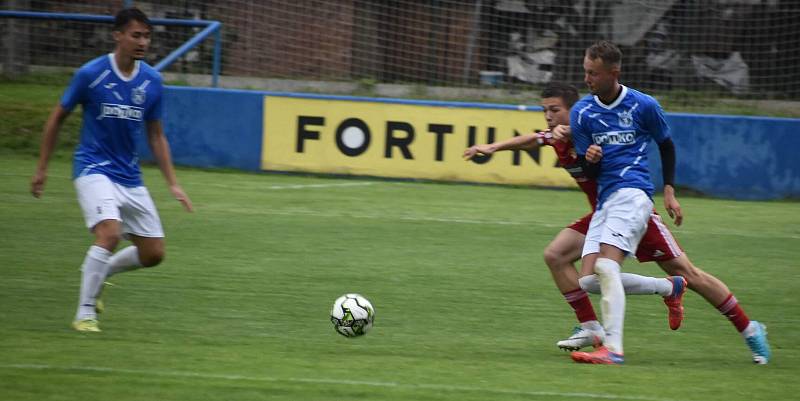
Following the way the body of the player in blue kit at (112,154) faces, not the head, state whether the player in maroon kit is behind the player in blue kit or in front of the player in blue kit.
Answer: in front

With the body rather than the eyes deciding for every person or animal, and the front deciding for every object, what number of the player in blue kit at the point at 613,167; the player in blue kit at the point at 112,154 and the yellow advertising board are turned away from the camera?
0

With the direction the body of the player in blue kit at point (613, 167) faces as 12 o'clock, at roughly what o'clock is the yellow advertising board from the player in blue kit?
The yellow advertising board is roughly at 4 o'clock from the player in blue kit.

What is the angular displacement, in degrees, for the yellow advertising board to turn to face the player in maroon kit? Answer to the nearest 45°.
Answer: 0° — it already faces them

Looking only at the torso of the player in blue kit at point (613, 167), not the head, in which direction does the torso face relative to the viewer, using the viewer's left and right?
facing the viewer and to the left of the viewer

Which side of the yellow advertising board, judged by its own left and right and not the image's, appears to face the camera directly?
front

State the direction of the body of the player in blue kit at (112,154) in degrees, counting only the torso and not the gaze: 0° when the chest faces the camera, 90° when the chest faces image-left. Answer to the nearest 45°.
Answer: approximately 315°

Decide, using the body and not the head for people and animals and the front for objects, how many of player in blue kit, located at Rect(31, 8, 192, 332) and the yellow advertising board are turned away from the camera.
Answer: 0

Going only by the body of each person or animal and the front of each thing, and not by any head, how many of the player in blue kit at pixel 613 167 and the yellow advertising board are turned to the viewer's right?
0

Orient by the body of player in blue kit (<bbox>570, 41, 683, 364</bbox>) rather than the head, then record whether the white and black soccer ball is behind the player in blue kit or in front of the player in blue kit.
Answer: in front

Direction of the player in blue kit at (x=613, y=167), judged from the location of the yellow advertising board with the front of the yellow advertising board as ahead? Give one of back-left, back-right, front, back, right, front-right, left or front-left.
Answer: front

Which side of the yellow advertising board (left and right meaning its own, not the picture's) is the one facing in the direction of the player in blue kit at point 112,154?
front

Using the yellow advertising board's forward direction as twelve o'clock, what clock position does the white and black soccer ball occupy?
The white and black soccer ball is roughly at 12 o'clock from the yellow advertising board.

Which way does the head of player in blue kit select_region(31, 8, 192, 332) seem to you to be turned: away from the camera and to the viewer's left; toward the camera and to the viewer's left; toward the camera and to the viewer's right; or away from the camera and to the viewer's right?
toward the camera and to the viewer's right

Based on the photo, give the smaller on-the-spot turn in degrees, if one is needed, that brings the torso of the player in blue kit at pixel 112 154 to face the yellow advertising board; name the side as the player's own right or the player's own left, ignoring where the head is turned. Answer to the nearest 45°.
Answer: approximately 90° to the player's own left
